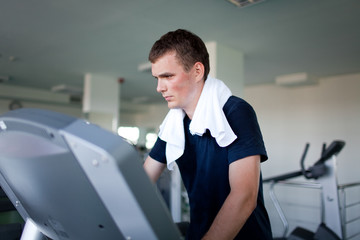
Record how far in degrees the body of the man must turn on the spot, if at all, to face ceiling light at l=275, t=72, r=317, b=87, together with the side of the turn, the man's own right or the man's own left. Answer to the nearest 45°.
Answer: approximately 135° to the man's own right

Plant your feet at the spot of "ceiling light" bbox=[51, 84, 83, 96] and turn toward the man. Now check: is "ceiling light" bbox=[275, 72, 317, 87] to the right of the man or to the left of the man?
left

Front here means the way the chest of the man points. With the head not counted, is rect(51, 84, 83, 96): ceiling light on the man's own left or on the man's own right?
on the man's own right

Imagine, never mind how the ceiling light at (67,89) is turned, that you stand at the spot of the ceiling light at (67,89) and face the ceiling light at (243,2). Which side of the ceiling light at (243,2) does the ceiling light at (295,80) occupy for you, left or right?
left

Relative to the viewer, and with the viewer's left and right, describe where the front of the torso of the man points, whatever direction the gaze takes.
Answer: facing the viewer and to the left of the viewer
